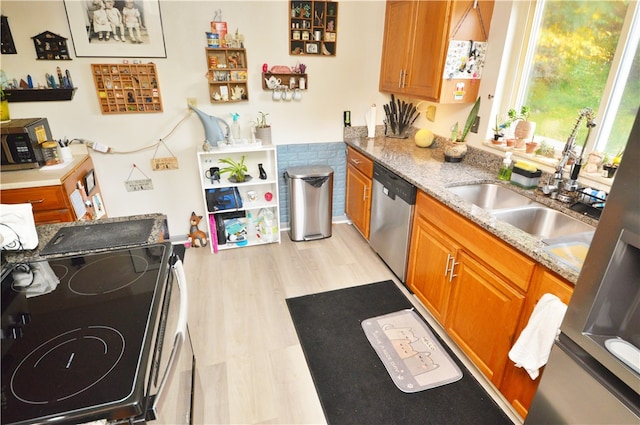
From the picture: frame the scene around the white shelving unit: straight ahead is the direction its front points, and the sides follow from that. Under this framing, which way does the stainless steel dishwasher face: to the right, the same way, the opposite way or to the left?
to the right

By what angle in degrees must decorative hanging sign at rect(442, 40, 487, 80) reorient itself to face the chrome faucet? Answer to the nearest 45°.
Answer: approximately 45° to its left

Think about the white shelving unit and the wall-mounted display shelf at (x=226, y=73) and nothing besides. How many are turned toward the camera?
2

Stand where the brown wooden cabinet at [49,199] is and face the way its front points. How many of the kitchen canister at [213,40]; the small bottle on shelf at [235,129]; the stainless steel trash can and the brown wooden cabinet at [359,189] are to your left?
4

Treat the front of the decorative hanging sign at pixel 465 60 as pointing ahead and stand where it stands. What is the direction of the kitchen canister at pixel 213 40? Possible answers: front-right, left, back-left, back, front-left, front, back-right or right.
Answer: right

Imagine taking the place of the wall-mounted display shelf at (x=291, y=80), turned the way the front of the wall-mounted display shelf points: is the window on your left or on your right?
on your left

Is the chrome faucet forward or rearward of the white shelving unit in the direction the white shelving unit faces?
forward

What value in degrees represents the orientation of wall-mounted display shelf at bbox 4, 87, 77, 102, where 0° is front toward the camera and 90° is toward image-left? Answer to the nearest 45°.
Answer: approximately 0°

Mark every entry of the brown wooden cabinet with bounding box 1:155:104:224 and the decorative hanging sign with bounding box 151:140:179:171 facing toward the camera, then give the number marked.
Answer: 2

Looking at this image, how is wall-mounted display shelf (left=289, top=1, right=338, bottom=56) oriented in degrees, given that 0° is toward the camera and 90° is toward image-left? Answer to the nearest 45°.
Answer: approximately 0°
